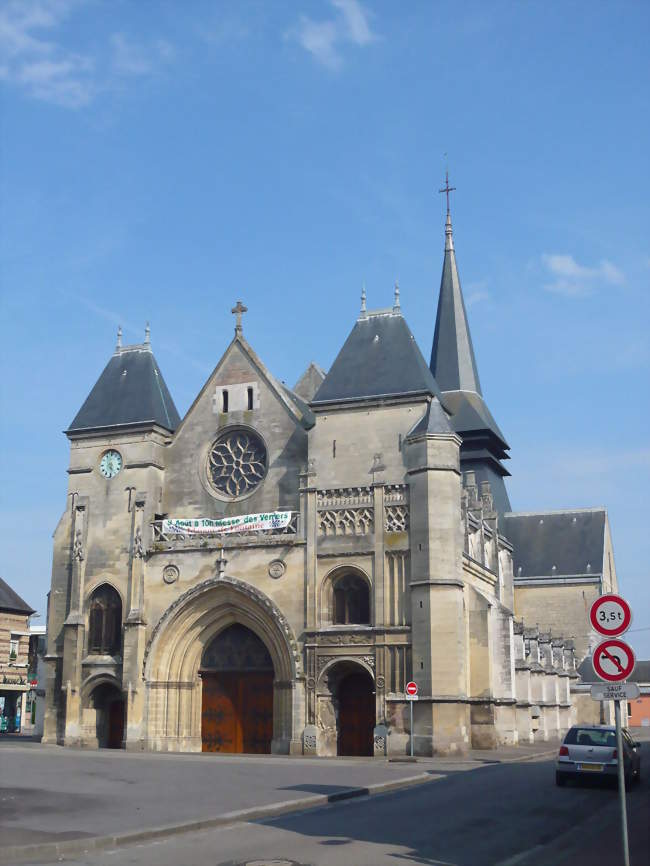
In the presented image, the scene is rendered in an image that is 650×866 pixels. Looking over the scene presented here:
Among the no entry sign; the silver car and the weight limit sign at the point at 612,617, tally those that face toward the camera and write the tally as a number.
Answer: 2

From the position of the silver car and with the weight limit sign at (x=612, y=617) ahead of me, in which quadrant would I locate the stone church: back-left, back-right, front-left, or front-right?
back-right

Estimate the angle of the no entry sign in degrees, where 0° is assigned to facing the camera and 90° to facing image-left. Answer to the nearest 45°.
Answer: approximately 0°

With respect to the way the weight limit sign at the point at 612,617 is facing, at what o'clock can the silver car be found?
The silver car is roughly at 6 o'clock from the weight limit sign.

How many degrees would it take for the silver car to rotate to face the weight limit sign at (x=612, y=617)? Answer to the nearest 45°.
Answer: approximately 180°

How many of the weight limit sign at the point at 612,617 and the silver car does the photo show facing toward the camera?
1

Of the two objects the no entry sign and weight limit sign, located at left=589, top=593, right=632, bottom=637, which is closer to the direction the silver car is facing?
the no entry sign

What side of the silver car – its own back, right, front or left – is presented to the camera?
back

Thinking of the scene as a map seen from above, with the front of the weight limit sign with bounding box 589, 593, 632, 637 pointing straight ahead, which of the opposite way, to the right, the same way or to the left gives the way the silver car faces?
the opposite way
